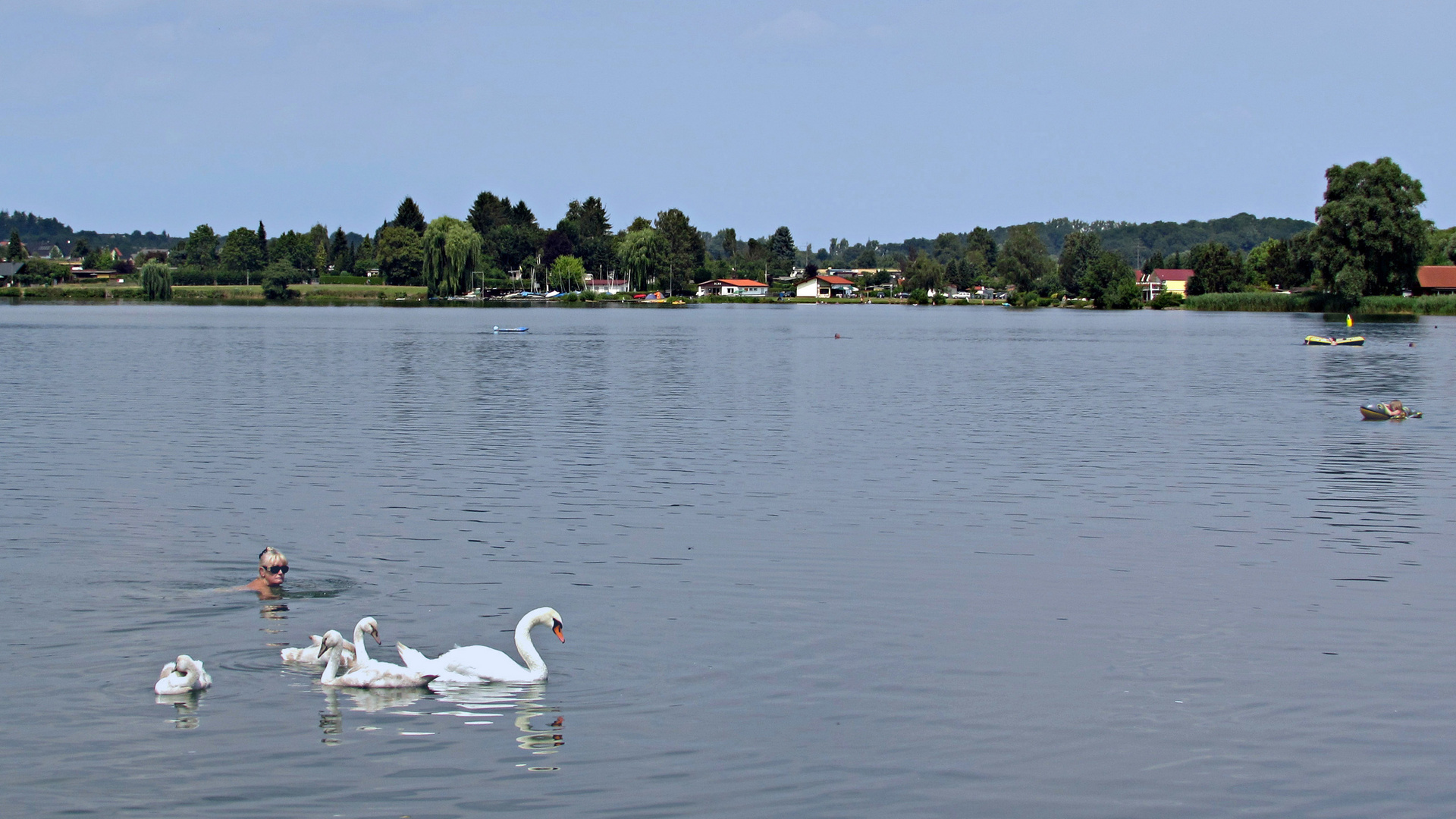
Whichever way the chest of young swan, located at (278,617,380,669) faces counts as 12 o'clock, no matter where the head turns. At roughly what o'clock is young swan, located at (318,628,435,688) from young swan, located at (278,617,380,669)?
young swan, located at (318,628,435,688) is roughly at 2 o'clock from young swan, located at (278,617,380,669).

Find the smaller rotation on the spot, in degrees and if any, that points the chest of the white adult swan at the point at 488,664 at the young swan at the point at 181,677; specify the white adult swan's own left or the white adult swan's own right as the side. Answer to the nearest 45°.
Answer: approximately 180°

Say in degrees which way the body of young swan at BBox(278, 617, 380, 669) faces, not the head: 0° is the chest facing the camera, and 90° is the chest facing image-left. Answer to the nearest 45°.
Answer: approximately 270°

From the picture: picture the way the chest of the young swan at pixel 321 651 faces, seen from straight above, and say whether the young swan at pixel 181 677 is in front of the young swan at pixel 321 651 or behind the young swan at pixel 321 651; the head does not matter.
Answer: behind

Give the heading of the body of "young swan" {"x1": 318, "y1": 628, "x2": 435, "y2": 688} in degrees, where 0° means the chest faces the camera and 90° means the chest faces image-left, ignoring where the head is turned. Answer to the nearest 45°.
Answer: approximately 90°

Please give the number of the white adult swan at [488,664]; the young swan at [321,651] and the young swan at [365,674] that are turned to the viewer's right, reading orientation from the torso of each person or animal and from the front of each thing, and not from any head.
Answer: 2

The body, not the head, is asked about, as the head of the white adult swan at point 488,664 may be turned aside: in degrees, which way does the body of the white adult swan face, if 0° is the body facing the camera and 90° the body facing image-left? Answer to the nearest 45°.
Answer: approximately 270°

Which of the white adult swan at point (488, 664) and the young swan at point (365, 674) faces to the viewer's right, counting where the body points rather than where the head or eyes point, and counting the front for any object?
the white adult swan

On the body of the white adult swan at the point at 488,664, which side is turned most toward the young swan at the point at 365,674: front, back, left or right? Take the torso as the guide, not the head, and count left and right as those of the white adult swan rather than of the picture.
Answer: back

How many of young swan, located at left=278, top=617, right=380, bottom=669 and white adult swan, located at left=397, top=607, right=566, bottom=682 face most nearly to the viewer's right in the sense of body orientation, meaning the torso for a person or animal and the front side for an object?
2

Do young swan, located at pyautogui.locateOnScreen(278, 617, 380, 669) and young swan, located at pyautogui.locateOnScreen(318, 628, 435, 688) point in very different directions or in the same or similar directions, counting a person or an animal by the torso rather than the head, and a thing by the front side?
very different directions

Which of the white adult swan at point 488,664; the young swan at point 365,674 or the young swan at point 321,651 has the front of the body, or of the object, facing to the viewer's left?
the young swan at point 365,674

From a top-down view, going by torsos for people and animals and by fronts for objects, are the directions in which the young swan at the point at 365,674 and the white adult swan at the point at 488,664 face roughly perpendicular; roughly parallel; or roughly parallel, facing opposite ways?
roughly parallel, facing opposite ways

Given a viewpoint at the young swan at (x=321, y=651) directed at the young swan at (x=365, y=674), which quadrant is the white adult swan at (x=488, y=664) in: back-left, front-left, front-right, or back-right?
front-left

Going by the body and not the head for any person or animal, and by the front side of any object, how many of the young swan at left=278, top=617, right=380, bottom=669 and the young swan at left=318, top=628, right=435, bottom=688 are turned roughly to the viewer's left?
1

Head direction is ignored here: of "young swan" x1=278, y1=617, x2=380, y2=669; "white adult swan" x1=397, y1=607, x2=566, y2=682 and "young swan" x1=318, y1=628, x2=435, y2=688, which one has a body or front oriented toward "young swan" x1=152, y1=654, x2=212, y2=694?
"young swan" x1=318, y1=628, x2=435, y2=688

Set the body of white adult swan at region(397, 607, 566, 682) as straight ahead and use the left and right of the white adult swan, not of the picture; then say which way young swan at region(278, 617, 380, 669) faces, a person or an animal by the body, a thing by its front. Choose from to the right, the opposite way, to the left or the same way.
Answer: the same way
